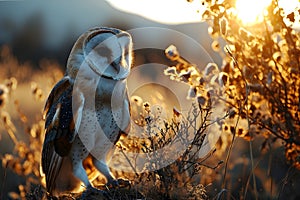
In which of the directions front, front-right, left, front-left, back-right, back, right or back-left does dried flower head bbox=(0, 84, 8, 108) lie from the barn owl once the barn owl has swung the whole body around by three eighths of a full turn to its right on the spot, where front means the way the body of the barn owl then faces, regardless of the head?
front-right

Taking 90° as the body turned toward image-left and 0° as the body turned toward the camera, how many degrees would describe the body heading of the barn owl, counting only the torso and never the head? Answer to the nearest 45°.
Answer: approximately 315°
